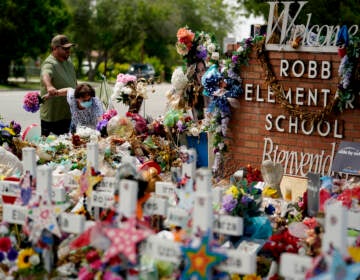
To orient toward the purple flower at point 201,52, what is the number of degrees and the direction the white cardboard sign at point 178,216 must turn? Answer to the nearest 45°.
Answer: approximately 180°

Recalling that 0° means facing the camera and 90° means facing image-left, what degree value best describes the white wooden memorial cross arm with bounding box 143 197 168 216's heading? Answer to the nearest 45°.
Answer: approximately 0°

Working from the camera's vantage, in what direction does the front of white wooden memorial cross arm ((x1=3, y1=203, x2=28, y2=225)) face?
facing the viewer

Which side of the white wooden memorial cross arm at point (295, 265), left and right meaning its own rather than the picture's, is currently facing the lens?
front

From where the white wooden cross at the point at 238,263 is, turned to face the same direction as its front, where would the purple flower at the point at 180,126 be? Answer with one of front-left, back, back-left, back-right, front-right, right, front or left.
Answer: back

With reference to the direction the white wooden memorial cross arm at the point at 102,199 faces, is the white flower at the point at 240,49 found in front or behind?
behind

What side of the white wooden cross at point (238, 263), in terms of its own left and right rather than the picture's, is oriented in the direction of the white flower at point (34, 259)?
right

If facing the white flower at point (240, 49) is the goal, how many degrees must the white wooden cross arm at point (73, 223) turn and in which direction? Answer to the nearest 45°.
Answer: approximately 135° to its left
